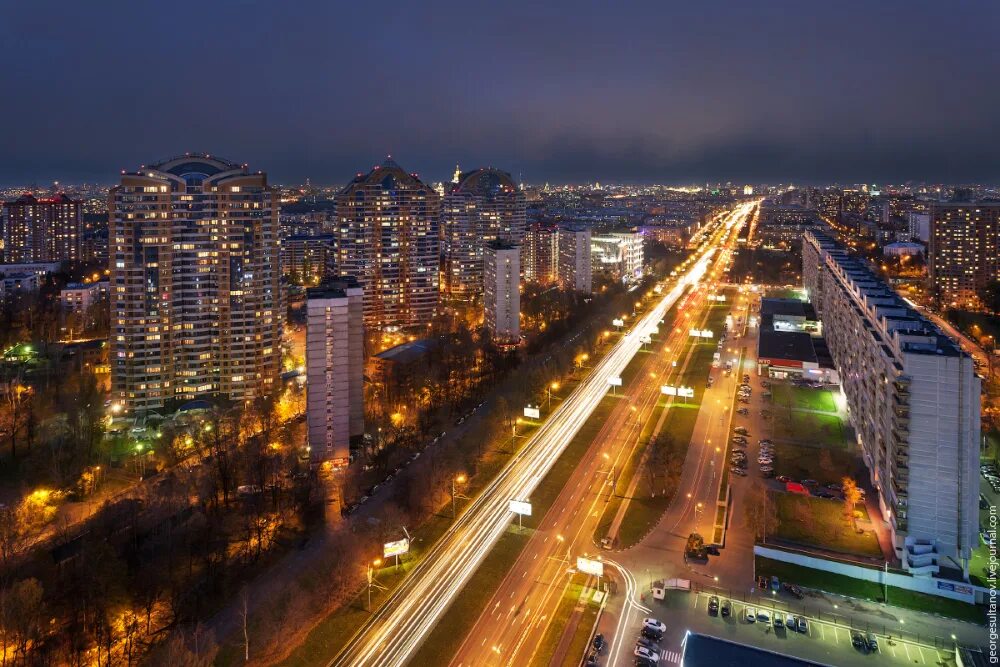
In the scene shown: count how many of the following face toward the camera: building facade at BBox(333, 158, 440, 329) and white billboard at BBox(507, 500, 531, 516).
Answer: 2

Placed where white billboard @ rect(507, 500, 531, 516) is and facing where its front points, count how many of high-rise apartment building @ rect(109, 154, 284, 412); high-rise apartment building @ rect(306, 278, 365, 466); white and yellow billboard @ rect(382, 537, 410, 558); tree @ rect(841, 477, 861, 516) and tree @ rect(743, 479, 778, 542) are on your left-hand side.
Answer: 2

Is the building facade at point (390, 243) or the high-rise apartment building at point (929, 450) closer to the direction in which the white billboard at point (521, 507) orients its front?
the high-rise apartment building

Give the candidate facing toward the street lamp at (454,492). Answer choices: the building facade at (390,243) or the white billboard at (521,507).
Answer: the building facade

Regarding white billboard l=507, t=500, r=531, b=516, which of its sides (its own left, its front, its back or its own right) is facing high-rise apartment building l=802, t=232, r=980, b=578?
left

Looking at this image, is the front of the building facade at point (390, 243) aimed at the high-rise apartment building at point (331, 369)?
yes

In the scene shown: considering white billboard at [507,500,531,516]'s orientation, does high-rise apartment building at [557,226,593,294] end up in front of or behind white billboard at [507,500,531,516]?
behind

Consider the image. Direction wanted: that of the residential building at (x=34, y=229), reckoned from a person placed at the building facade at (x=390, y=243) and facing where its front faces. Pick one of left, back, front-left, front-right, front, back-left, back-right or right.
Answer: back-right

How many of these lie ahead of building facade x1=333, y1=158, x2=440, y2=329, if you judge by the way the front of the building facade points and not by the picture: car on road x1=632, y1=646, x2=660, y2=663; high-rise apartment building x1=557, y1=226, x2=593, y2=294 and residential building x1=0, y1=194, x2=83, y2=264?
1

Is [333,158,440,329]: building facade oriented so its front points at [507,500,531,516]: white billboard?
yes

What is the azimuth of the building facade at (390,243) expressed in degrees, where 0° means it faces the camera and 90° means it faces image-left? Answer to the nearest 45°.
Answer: approximately 0°
